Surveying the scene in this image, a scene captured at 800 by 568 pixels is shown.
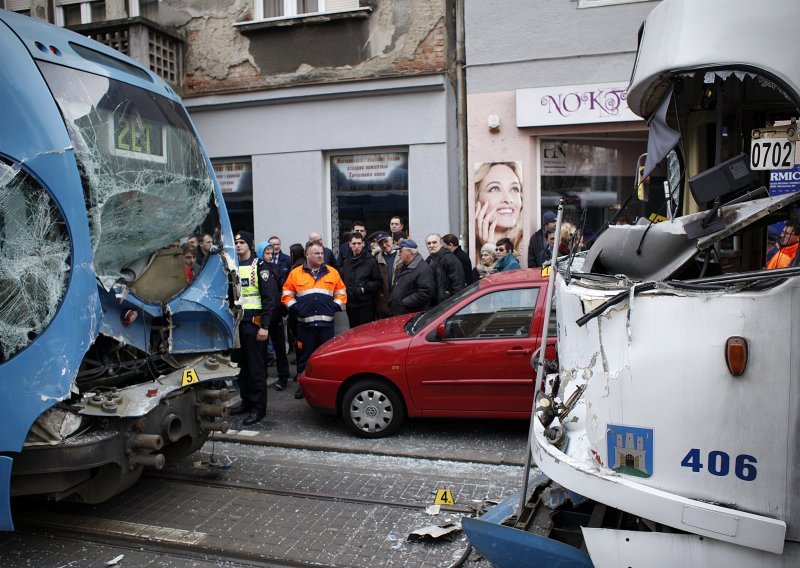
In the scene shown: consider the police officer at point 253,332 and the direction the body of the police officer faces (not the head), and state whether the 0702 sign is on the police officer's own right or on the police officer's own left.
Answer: on the police officer's own left

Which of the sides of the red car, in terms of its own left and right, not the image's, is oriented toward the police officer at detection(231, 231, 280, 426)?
front

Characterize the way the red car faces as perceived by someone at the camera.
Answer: facing to the left of the viewer

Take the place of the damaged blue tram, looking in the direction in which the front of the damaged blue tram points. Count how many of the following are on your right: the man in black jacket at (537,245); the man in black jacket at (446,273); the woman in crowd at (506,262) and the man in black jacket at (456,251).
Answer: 0

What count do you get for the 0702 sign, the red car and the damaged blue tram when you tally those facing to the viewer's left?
1

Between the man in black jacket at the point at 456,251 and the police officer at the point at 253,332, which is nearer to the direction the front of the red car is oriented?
the police officer

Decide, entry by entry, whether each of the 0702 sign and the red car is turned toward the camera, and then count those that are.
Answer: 1

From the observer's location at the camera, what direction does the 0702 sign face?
facing the viewer

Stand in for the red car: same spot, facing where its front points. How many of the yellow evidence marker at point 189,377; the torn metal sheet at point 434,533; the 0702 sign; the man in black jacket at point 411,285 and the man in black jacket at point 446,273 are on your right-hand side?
2

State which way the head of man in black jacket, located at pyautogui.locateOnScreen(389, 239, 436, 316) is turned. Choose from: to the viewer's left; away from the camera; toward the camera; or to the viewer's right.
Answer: to the viewer's left

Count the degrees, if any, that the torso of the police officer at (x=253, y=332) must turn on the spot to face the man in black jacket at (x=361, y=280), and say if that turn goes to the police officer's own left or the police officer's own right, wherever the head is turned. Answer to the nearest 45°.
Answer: approximately 180°

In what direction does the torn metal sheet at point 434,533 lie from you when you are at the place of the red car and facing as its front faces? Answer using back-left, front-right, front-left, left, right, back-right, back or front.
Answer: left

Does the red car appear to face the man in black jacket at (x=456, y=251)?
no

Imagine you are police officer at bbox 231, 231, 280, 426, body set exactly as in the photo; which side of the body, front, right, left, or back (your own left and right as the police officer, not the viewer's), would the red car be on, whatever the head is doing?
left

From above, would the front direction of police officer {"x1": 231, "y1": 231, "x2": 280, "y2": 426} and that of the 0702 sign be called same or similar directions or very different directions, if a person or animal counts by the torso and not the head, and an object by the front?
same or similar directions

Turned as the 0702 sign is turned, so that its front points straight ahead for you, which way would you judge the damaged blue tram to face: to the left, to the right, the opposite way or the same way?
to the left

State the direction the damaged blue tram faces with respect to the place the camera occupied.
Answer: facing the viewer and to the right of the viewer

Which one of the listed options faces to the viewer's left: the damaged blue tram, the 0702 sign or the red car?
the red car

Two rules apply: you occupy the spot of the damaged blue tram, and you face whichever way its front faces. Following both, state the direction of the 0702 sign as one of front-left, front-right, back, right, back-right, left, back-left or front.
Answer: front

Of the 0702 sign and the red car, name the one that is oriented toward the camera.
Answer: the 0702 sign

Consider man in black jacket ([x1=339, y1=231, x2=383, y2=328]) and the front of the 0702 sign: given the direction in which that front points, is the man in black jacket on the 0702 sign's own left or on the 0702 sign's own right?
on the 0702 sign's own right
